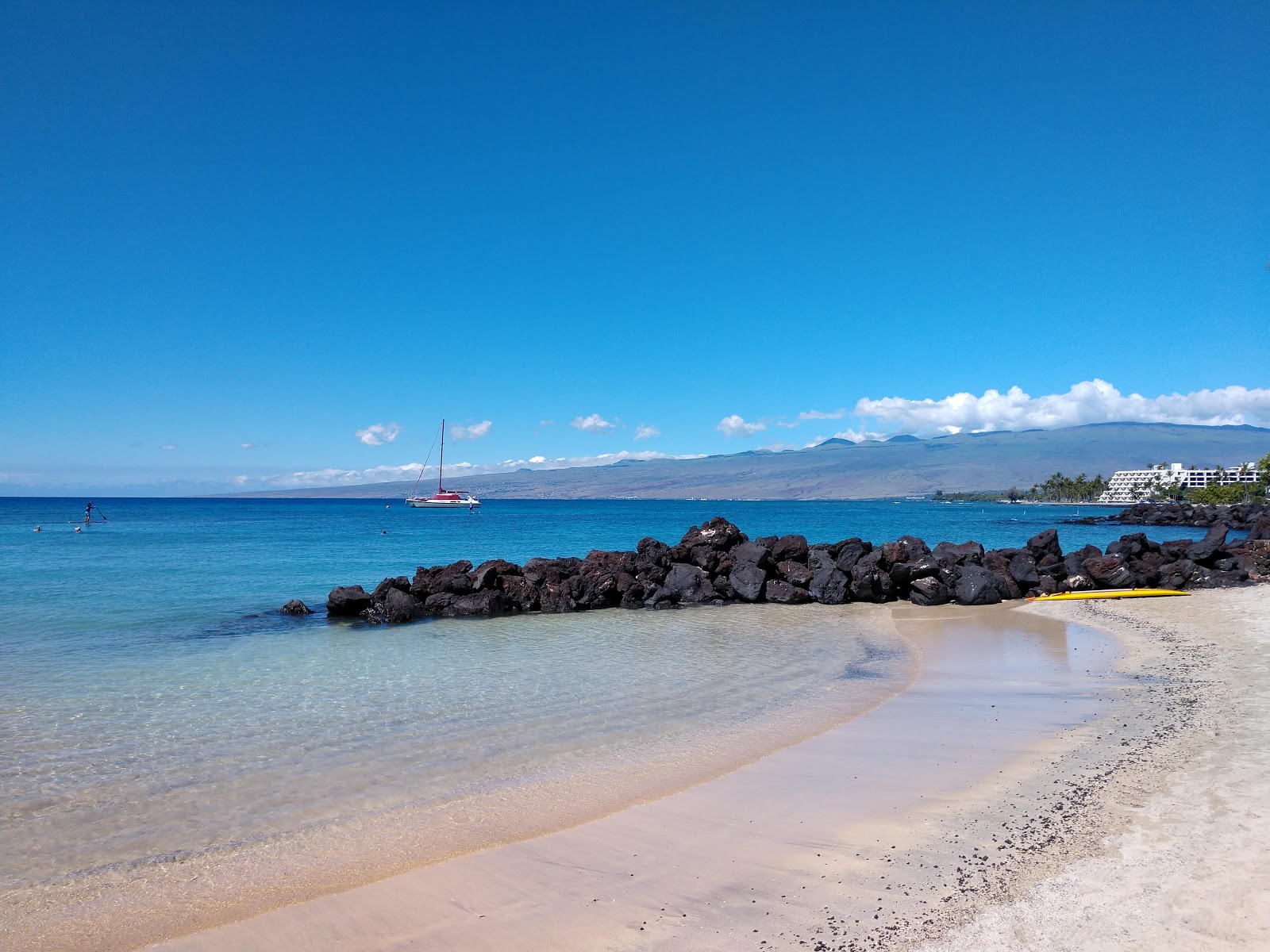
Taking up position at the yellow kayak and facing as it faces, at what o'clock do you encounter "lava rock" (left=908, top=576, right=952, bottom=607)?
The lava rock is roughly at 11 o'clock from the yellow kayak.

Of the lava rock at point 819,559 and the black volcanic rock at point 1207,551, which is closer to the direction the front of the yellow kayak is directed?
the lava rock

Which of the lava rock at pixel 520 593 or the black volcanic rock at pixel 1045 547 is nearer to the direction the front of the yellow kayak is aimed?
the lava rock

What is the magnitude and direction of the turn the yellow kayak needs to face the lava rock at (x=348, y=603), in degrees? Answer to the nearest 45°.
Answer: approximately 45° to its left

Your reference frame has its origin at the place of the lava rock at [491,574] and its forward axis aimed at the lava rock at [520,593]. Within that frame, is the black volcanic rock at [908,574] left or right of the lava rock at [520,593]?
left

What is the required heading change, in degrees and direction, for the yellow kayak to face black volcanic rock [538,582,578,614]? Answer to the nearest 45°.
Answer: approximately 45° to its left
